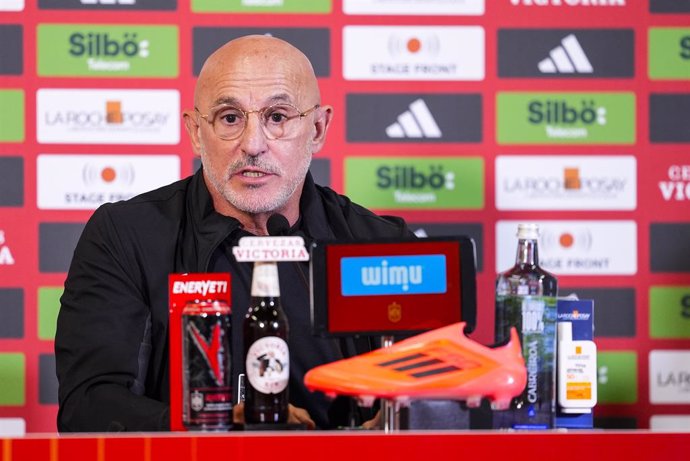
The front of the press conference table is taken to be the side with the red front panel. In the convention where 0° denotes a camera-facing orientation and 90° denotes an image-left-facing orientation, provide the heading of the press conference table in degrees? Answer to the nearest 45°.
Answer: approximately 0°

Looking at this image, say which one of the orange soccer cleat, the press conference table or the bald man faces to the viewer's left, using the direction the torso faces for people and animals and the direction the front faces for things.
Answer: the orange soccer cleat

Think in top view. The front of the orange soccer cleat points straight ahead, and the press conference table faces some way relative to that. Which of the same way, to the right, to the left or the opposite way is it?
to the left

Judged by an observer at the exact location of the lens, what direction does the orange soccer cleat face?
facing to the left of the viewer

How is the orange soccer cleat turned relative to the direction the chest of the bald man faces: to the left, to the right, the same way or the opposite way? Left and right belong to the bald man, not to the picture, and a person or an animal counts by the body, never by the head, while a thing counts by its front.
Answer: to the right
